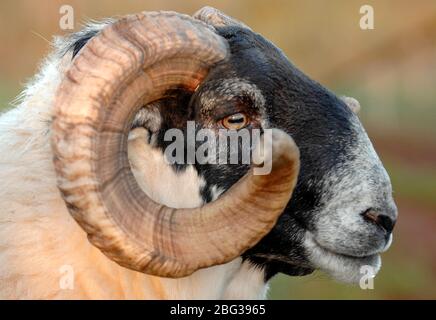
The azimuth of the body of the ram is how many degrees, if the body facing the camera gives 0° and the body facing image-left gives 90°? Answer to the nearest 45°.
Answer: approximately 270°
